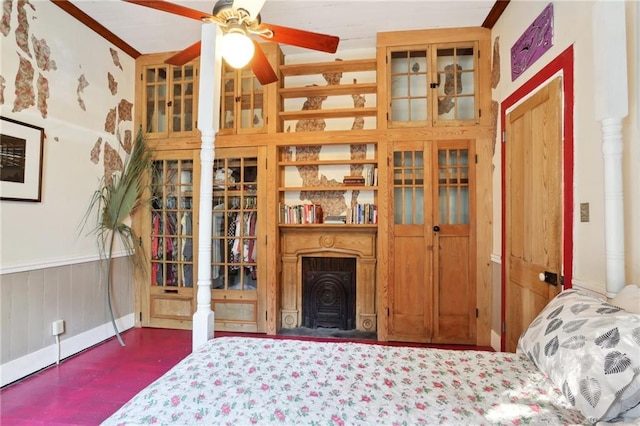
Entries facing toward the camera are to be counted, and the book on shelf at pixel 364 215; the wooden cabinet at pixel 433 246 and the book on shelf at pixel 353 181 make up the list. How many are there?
3

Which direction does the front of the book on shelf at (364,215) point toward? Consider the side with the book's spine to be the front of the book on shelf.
toward the camera

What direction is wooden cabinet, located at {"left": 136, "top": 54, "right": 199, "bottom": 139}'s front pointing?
toward the camera

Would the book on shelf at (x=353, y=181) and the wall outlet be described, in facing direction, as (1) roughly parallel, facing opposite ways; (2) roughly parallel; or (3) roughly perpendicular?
roughly perpendicular

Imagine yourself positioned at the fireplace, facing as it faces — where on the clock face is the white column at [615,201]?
The white column is roughly at 11 o'clock from the fireplace.

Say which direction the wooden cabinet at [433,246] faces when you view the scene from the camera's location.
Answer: facing the viewer

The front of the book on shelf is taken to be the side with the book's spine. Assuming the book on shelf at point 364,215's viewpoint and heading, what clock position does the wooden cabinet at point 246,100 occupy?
The wooden cabinet is roughly at 3 o'clock from the book on shelf.

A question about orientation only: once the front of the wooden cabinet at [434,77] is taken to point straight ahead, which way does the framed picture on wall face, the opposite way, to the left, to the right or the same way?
to the left

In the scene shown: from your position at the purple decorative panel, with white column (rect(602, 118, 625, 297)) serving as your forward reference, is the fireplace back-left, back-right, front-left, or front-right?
back-right

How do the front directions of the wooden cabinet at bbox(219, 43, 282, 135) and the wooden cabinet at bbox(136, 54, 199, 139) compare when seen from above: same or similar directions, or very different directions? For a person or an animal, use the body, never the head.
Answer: same or similar directions

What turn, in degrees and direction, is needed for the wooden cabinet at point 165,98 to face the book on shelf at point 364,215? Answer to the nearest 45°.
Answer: approximately 45° to its left

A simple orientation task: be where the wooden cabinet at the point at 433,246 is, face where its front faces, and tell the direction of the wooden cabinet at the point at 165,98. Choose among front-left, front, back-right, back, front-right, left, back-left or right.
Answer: right

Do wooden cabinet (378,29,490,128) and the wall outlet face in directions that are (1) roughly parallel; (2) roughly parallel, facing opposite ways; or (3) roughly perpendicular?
roughly perpendicular

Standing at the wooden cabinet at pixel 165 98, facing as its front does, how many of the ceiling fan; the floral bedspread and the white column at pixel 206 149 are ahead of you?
3

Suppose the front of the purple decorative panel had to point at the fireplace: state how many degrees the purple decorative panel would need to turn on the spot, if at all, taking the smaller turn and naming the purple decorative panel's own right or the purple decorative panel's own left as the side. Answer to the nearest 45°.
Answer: approximately 45° to the purple decorative panel's own right
